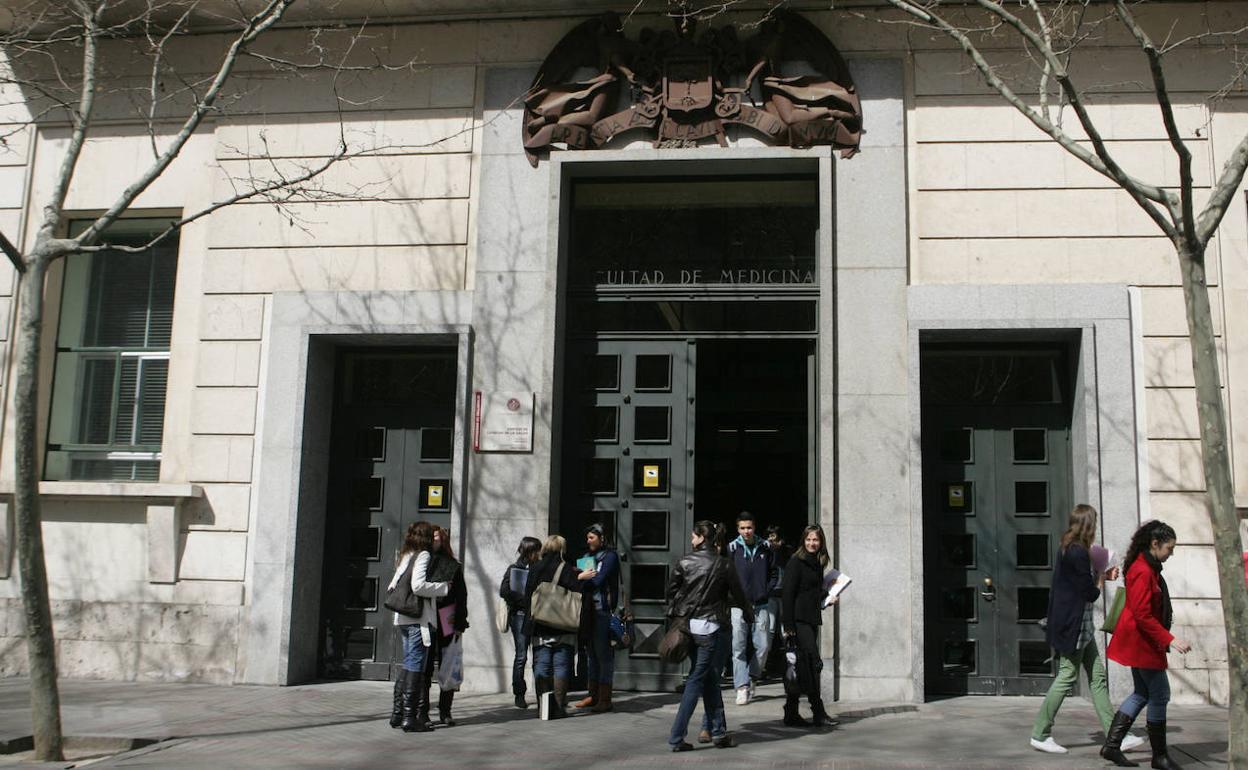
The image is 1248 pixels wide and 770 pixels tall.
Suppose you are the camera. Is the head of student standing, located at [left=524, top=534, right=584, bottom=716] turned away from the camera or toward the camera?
away from the camera

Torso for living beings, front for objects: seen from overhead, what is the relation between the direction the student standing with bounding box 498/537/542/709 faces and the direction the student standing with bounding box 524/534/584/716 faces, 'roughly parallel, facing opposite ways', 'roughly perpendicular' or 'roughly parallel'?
roughly perpendicular

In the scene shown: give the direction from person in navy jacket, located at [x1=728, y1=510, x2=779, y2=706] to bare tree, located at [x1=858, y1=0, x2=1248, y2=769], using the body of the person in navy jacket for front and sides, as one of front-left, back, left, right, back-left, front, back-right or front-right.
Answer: front-left

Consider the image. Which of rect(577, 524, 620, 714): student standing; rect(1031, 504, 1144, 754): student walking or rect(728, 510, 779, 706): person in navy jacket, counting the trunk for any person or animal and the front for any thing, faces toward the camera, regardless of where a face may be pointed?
rect(728, 510, 779, 706): person in navy jacket

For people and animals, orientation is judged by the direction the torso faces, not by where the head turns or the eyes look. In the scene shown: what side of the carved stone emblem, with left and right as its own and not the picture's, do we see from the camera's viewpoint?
front

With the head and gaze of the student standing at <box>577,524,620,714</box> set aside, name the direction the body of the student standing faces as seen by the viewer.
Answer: to the viewer's left

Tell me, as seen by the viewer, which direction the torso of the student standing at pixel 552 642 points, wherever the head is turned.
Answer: away from the camera

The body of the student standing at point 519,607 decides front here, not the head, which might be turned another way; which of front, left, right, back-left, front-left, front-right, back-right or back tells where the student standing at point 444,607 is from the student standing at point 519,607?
back-right
